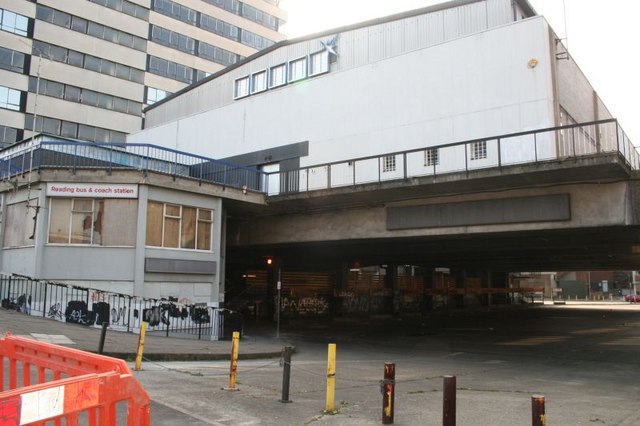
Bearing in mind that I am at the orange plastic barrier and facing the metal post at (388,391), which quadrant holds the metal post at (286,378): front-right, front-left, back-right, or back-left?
front-left

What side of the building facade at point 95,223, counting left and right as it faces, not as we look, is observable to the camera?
front

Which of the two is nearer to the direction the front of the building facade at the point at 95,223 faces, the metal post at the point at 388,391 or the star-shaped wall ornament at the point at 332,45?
the metal post

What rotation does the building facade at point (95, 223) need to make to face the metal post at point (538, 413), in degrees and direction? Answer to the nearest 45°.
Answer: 0° — it already faces it

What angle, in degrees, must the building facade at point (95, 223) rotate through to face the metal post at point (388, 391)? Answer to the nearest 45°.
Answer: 0° — it already faces it

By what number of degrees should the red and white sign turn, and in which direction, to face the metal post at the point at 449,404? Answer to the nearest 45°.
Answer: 0° — it already faces it

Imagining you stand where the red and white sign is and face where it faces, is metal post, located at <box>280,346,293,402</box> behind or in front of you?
in front

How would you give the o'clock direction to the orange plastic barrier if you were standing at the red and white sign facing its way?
The orange plastic barrier is roughly at 12 o'clock from the red and white sign.

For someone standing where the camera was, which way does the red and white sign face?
facing the viewer

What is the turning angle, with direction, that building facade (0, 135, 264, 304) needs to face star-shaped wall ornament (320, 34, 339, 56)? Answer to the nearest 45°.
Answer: approximately 90° to its left

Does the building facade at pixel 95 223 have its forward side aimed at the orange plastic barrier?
yes

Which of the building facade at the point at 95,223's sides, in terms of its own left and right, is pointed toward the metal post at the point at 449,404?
front

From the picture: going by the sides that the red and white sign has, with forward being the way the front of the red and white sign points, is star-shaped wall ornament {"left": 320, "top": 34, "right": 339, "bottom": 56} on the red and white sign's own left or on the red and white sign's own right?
on the red and white sign's own left

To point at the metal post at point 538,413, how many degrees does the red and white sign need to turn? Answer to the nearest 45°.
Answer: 0° — it already faces it

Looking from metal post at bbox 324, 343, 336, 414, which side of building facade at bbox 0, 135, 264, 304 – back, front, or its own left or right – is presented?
front
